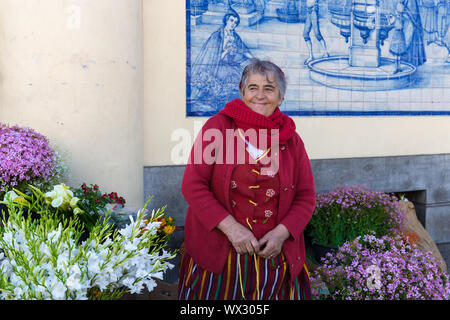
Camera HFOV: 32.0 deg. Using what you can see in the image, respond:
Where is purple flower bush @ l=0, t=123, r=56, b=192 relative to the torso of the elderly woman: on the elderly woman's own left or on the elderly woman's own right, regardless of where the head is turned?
on the elderly woman's own right

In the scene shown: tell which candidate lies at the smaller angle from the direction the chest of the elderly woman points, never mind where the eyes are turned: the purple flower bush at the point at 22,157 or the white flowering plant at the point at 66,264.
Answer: the white flowering plant

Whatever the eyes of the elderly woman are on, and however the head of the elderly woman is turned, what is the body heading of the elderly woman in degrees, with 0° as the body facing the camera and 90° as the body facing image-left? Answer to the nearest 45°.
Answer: approximately 0°

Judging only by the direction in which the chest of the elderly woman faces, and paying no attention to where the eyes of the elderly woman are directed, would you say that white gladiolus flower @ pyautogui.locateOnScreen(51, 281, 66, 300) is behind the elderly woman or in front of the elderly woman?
in front
